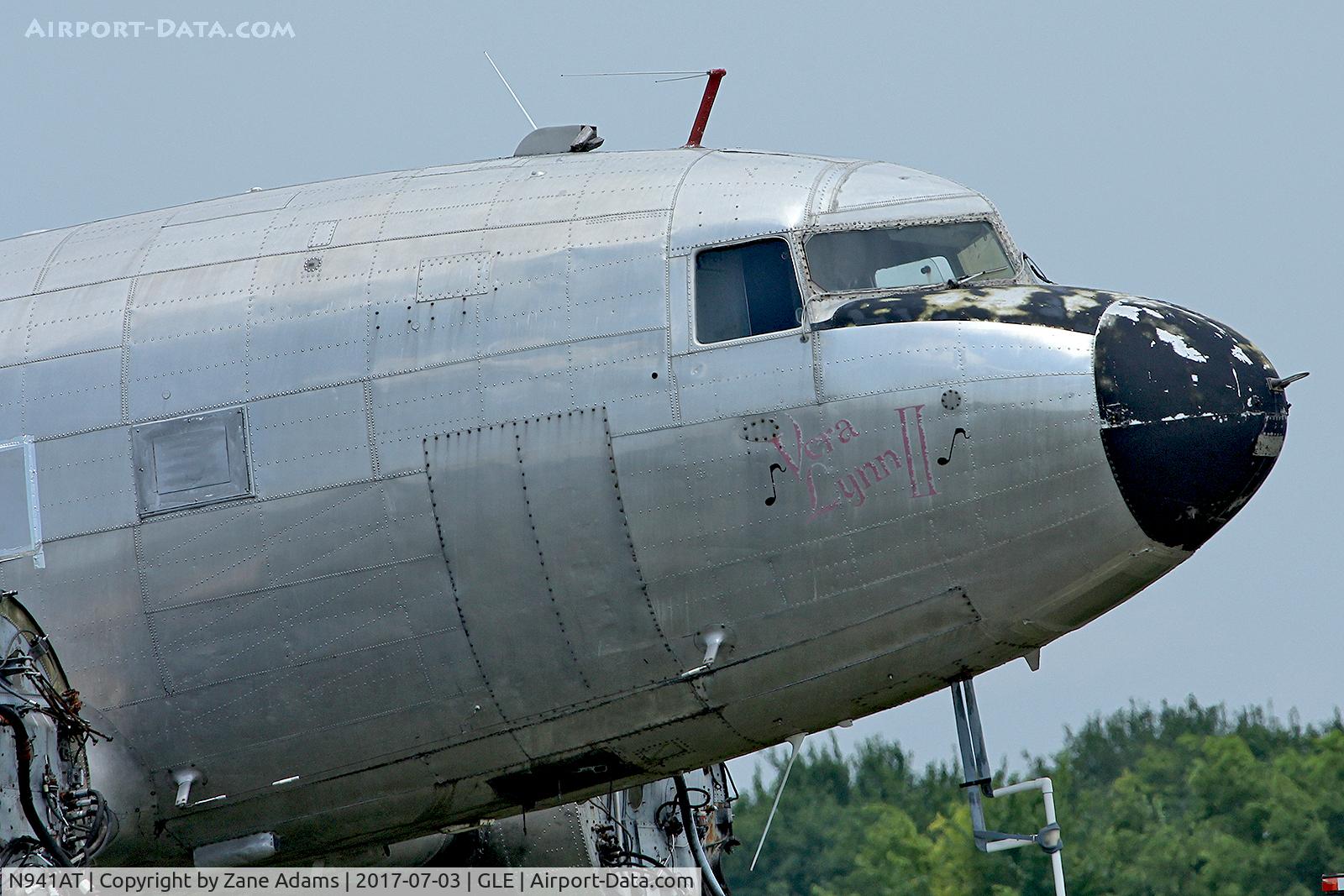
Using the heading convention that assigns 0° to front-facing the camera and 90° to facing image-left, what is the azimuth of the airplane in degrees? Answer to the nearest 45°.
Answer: approximately 315°
